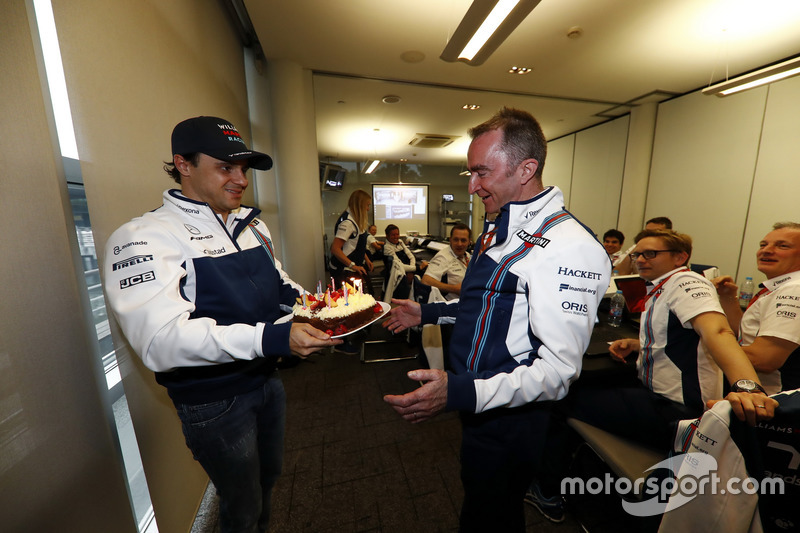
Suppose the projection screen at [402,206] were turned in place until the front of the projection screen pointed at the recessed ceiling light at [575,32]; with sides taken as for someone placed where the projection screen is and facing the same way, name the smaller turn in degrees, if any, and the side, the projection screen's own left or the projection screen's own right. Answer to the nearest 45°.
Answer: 0° — it already faces it

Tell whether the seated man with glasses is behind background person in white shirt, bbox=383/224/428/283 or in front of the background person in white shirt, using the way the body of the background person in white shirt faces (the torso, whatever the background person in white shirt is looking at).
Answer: in front

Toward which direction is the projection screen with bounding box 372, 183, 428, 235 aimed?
toward the camera

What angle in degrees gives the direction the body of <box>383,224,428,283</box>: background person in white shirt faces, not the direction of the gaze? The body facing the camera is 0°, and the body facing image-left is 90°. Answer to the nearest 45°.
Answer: approximately 315°

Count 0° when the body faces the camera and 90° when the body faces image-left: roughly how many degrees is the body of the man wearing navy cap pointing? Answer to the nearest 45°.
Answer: approximately 315°

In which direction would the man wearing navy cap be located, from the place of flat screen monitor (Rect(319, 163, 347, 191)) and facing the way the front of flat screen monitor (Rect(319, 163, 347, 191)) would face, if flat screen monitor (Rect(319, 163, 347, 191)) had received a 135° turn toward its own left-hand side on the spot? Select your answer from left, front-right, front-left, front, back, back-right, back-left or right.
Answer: back

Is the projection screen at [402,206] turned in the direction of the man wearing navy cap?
yes

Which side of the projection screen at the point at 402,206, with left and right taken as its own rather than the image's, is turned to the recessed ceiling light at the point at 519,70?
front

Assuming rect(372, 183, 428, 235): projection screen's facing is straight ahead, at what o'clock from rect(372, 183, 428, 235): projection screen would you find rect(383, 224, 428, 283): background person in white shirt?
The background person in white shirt is roughly at 12 o'clock from the projection screen.

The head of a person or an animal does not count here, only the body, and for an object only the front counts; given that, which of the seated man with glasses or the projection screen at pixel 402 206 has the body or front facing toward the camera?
the projection screen

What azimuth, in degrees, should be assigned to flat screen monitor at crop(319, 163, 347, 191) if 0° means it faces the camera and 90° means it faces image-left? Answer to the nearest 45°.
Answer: approximately 315°

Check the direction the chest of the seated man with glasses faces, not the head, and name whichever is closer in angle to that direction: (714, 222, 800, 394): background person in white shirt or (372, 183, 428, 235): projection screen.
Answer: the projection screen

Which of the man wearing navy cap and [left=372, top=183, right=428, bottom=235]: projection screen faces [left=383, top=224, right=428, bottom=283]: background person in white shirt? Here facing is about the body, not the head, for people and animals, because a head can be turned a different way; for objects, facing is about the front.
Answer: the projection screen

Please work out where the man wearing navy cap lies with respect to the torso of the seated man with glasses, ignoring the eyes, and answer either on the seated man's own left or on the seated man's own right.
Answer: on the seated man's own left

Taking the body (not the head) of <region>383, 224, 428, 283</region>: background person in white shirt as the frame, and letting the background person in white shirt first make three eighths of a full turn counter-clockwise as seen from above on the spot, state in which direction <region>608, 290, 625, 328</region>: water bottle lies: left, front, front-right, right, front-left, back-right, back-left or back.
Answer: back-right

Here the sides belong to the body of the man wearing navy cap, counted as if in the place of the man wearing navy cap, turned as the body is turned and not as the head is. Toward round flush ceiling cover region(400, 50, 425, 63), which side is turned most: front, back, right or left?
left

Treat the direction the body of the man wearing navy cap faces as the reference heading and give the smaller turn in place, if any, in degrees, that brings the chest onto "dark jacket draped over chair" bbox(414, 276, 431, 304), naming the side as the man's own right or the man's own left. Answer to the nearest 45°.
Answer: approximately 90° to the man's own left
